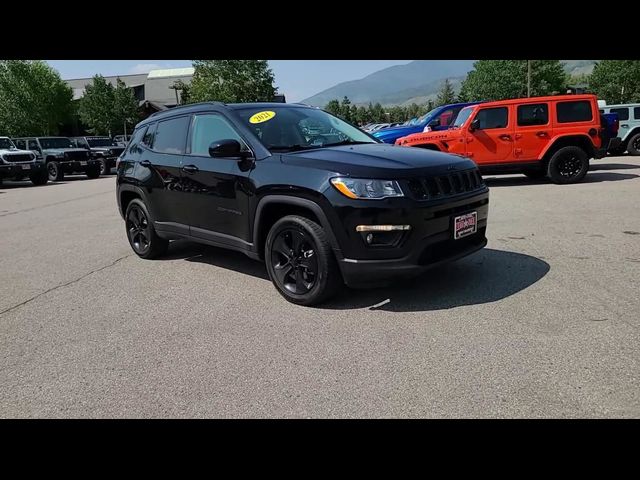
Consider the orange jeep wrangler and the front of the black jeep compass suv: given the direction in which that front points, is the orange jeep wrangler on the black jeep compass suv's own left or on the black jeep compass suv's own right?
on the black jeep compass suv's own left

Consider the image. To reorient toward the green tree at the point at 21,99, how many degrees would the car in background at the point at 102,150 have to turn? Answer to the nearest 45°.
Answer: approximately 135° to its left

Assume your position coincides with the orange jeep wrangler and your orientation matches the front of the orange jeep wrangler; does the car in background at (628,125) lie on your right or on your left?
on your right

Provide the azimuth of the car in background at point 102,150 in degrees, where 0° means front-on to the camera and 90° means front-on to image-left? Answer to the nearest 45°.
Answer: approximately 315°

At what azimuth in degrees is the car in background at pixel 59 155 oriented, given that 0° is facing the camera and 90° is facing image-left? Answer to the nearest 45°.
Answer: approximately 315°

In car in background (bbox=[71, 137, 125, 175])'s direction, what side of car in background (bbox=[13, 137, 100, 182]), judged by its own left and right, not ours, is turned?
left

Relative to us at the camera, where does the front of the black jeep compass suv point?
facing the viewer and to the right of the viewer

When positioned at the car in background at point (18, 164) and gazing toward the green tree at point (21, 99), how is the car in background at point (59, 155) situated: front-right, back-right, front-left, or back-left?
front-right

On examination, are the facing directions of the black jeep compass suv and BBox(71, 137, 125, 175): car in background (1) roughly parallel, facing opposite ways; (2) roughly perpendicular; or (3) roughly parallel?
roughly parallel

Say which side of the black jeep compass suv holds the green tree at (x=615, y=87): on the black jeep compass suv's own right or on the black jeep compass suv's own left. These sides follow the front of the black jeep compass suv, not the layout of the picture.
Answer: on the black jeep compass suv's own left

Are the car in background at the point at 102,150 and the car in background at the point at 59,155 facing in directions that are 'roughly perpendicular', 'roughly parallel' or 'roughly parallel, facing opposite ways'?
roughly parallel

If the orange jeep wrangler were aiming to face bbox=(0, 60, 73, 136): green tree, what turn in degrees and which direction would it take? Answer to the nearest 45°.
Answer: approximately 45° to its right
